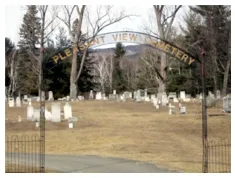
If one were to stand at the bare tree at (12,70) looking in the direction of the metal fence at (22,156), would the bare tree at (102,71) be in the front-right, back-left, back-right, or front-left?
back-left

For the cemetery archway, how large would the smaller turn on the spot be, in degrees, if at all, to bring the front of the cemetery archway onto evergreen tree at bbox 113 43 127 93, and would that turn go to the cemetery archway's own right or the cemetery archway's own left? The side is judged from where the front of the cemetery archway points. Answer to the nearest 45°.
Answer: approximately 180°

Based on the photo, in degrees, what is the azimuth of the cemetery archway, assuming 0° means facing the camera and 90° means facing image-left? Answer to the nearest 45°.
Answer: approximately 0°

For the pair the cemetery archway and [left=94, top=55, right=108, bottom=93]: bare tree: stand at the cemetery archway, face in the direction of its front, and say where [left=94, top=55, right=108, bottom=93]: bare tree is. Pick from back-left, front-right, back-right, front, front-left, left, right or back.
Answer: back

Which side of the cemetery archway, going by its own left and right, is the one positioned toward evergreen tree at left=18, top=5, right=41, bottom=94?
back
